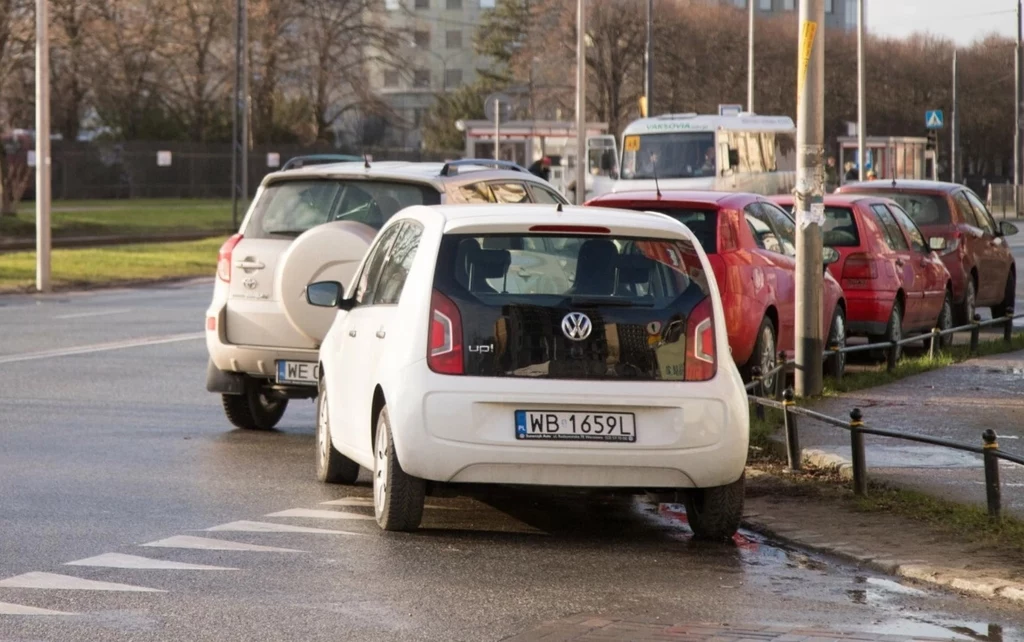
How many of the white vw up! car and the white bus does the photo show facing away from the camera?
1

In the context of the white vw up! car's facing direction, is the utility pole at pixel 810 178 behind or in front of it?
in front

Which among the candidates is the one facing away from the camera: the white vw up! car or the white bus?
the white vw up! car

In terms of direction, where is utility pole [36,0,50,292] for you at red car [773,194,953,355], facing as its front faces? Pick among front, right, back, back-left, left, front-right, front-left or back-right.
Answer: left

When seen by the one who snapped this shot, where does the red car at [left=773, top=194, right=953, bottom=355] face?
facing away from the viewer and to the right of the viewer

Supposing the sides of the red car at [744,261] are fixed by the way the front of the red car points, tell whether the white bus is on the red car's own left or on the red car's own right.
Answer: on the red car's own left

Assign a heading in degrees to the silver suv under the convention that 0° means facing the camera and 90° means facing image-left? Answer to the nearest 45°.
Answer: approximately 225°

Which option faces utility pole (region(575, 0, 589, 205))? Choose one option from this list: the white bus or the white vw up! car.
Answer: the white vw up! car

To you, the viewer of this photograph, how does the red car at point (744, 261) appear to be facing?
facing away from the viewer and to the right of the viewer

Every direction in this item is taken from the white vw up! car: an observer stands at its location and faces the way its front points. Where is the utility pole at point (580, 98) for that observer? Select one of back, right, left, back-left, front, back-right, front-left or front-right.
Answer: front

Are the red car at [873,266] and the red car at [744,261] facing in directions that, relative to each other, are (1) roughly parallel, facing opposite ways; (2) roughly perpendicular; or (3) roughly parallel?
roughly parallel

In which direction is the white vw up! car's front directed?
away from the camera

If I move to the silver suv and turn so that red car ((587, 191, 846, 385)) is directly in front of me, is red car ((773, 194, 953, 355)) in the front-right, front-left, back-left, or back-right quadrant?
front-left

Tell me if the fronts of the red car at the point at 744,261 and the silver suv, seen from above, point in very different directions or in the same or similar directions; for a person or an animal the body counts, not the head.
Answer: same or similar directions
